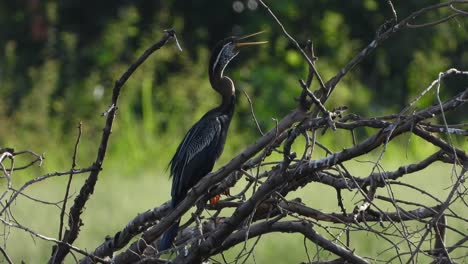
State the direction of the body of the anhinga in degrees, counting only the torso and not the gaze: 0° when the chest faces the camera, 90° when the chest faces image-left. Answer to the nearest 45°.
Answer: approximately 270°
